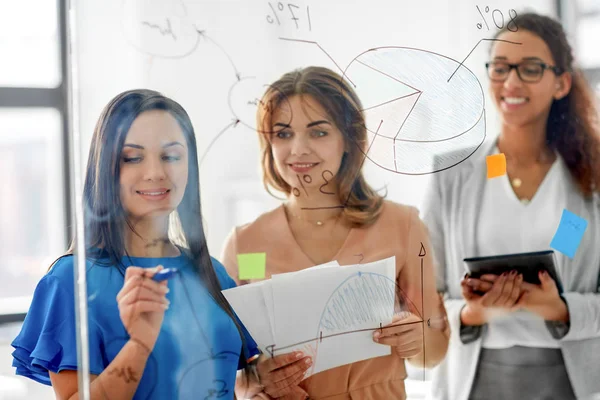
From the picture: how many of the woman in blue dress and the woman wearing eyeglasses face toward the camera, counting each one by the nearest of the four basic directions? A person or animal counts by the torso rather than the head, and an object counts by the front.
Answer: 2

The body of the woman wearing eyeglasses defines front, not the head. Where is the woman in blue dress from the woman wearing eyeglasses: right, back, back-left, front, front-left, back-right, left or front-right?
front-right

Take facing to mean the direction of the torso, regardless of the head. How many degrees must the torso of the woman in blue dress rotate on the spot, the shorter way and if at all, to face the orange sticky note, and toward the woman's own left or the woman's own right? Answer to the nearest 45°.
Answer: approximately 90° to the woman's own left

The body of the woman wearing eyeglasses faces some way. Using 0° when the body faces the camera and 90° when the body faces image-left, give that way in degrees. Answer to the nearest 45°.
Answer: approximately 0°

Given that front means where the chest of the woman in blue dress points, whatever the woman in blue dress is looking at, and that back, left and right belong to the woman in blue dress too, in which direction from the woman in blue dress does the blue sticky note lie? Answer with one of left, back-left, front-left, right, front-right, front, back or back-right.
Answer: left
